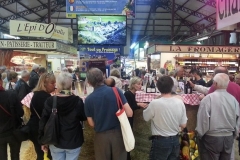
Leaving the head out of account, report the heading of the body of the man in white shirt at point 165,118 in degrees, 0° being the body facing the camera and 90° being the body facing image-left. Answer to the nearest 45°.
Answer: approximately 180°

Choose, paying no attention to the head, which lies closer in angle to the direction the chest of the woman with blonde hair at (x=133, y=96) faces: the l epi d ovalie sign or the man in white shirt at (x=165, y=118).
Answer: the man in white shirt

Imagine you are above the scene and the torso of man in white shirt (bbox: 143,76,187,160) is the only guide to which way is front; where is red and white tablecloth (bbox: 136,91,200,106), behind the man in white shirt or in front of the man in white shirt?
in front

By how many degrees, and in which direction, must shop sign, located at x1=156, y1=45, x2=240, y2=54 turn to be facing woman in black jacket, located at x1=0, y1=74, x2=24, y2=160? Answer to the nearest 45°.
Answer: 0° — it already faces them

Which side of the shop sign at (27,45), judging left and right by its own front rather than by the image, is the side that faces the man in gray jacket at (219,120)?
front

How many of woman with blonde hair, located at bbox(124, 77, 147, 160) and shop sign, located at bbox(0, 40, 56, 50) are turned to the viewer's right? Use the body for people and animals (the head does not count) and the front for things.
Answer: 1

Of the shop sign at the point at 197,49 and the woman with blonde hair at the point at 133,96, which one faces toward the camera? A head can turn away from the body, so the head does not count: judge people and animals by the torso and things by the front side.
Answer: the shop sign

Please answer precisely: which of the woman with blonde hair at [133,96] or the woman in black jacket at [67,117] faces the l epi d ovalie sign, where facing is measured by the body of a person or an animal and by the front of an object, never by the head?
the woman in black jacket

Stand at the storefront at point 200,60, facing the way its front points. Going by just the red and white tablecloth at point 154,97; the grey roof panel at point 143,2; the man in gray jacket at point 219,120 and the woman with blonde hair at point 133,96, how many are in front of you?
3

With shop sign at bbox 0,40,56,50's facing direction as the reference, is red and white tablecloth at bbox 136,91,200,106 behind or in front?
in front

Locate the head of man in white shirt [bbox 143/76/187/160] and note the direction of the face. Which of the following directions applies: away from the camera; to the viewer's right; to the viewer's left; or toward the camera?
away from the camera

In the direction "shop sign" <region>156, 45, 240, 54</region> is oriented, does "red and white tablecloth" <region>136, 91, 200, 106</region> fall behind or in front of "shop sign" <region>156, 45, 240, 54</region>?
in front

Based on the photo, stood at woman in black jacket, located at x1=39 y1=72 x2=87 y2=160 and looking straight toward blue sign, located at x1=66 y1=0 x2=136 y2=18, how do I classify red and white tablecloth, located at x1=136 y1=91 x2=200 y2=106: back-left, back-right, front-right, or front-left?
front-right

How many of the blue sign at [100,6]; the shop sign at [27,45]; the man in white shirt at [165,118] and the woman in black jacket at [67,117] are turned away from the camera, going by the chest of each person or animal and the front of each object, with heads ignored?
2

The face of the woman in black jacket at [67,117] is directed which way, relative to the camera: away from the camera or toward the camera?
away from the camera

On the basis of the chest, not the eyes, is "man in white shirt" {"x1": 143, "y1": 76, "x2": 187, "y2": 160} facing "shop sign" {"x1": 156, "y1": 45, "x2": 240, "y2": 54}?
yes

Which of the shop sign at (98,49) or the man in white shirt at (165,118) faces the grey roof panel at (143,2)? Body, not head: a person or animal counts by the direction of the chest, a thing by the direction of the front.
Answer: the man in white shirt
